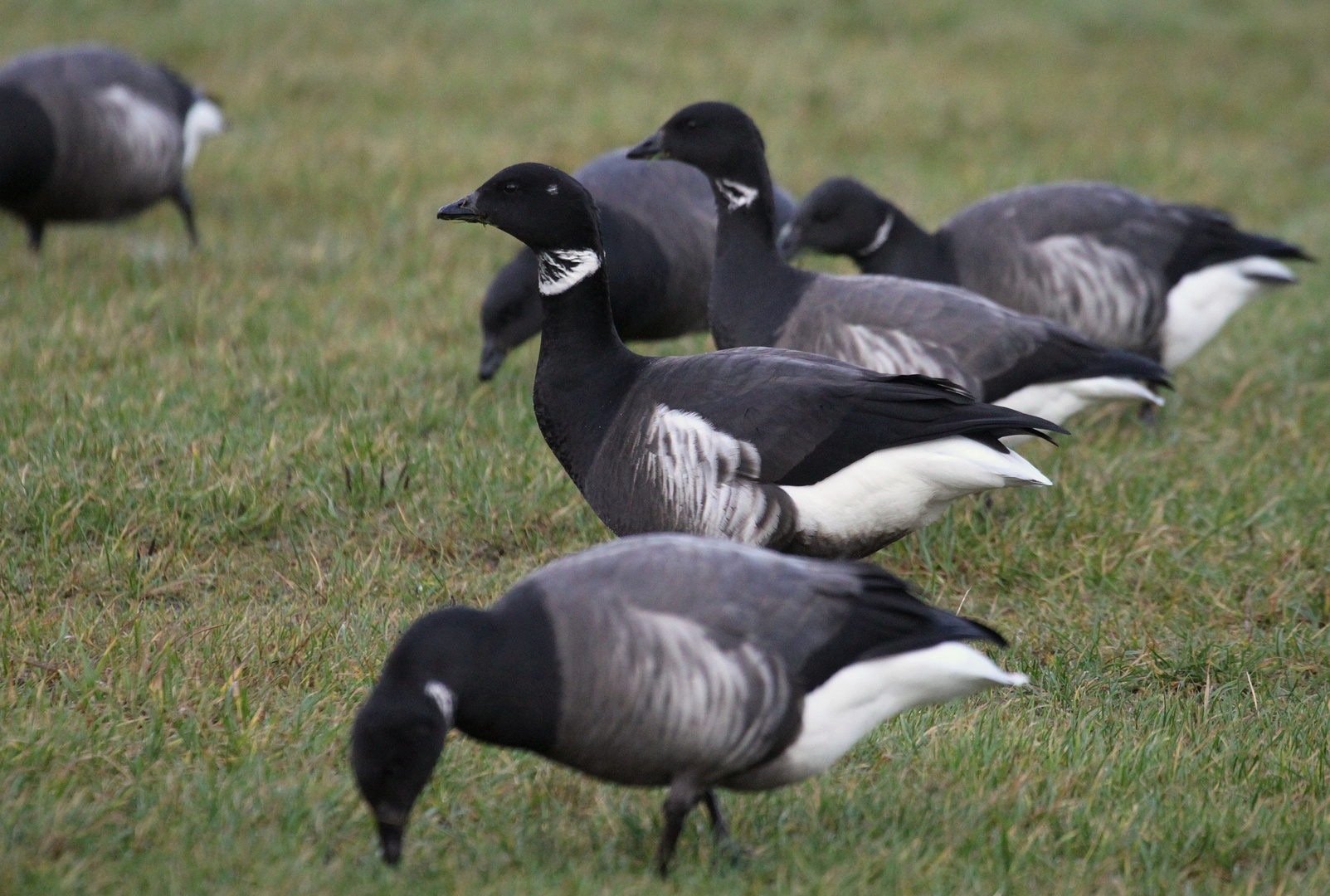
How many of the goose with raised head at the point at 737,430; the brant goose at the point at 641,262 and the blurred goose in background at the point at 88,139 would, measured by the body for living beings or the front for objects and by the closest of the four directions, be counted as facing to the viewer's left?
3

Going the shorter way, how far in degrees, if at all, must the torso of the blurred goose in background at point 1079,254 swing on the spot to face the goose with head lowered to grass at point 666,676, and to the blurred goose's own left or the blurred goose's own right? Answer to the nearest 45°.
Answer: approximately 90° to the blurred goose's own left

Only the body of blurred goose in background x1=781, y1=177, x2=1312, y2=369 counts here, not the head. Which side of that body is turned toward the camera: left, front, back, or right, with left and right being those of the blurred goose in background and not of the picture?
left

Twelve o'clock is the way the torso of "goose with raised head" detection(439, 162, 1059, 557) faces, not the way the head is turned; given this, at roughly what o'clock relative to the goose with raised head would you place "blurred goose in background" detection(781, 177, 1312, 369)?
The blurred goose in background is roughly at 4 o'clock from the goose with raised head.

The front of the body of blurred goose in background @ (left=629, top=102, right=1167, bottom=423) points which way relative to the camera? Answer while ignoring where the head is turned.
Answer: to the viewer's left

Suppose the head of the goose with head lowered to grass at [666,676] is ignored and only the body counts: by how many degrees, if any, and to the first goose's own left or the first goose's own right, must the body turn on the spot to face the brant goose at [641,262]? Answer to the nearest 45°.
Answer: approximately 90° to the first goose's own right

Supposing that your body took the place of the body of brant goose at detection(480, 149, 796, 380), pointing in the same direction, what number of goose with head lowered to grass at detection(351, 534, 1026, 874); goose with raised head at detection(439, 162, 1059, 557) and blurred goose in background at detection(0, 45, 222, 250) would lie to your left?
2

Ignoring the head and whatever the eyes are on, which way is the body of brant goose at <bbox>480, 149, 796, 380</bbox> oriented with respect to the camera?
to the viewer's left

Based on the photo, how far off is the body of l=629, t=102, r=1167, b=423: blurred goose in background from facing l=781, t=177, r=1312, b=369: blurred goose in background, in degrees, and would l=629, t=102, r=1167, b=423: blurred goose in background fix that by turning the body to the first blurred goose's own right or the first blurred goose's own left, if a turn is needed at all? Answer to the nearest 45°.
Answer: approximately 135° to the first blurred goose's own right

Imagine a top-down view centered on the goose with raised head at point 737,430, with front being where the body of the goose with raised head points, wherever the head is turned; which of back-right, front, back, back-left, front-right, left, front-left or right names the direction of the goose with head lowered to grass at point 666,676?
left

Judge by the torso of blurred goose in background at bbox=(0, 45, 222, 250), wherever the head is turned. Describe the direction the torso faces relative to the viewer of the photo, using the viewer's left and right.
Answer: facing to the left of the viewer

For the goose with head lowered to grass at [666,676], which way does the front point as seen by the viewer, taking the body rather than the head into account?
to the viewer's left

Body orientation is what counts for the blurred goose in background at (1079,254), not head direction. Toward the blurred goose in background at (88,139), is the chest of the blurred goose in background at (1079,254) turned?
yes

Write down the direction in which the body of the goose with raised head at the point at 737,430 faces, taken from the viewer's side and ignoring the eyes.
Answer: to the viewer's left
